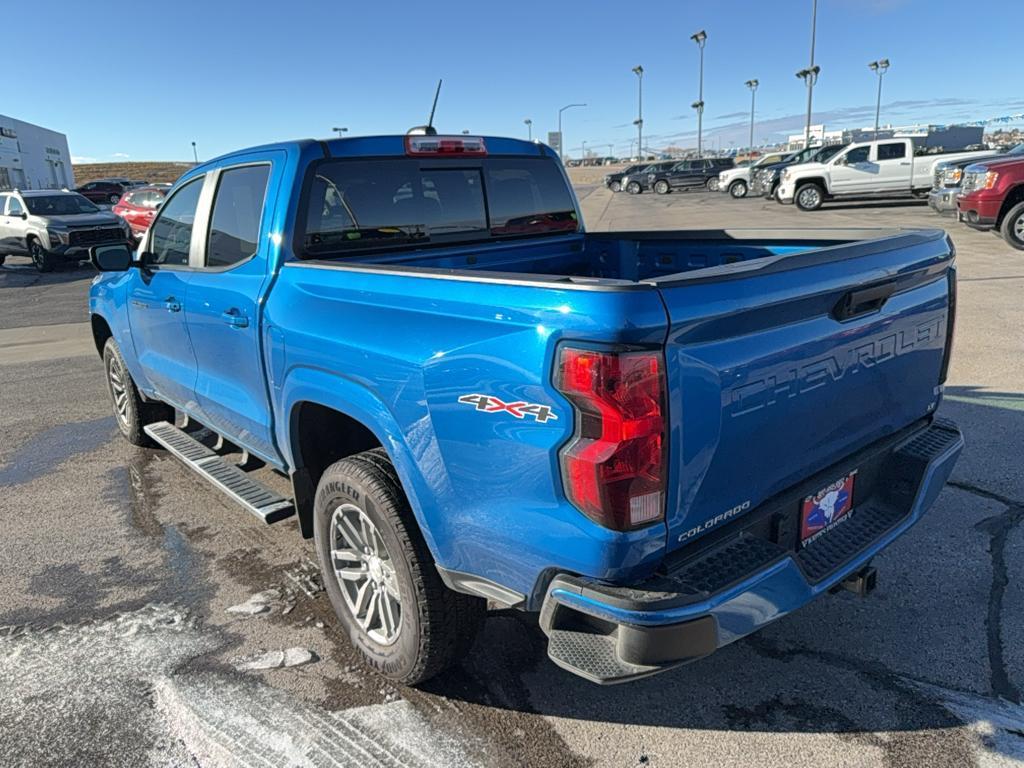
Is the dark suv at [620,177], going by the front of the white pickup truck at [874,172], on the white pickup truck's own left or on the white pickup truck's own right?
on the white pickup truck's own right

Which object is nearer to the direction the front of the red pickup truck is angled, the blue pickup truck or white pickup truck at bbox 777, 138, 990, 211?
the blue pickup truck

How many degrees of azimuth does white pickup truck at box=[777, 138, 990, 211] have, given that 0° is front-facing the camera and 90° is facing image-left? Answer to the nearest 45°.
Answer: approximately 90°

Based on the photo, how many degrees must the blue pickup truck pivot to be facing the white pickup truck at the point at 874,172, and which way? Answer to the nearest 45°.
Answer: approximately 90° to its right

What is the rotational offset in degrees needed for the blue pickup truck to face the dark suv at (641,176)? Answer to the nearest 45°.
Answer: approximately 45° to its right

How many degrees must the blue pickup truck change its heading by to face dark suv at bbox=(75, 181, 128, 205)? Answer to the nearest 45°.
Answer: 0° — it already faces it

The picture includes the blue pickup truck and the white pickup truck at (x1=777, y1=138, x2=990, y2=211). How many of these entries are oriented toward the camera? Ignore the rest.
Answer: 0

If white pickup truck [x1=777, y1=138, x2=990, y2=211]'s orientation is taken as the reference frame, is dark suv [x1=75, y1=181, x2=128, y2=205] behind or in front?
in front

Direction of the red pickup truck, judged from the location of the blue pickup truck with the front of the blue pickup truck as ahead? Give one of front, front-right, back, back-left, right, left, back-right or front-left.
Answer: right

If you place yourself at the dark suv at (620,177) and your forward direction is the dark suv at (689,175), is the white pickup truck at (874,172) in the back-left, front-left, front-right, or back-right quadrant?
front-right

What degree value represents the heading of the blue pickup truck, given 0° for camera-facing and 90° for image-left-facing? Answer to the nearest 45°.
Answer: approximately 135°

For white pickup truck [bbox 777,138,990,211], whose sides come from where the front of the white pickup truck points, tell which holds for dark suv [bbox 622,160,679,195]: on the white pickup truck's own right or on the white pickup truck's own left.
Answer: on the white pickup truck's own right

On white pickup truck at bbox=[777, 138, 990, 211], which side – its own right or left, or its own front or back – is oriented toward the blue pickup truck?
left
